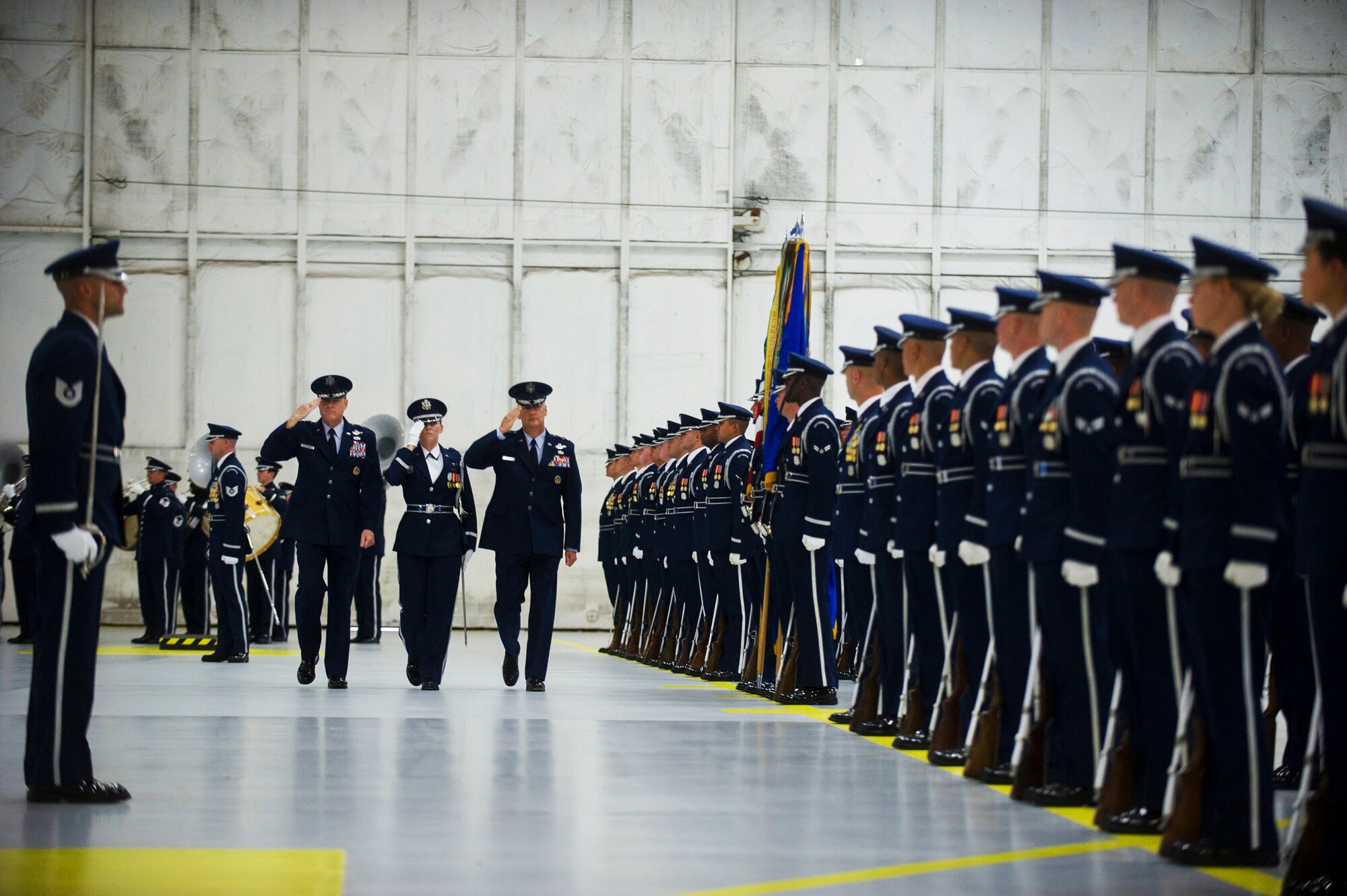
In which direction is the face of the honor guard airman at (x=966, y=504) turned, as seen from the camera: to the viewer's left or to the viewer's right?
to the viewer's left

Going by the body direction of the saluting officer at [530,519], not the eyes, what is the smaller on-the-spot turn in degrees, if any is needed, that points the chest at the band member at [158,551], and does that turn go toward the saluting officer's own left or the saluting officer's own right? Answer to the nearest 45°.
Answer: approximately 135° to the saluting officer's own right

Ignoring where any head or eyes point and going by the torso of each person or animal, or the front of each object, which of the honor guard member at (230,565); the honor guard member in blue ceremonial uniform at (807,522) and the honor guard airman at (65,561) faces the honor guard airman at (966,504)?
the honor guard airman at (65,561)

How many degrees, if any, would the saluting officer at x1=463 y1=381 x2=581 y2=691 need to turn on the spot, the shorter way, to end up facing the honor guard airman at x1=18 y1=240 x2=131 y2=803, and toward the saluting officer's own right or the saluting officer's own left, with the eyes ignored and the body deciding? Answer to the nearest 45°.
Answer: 0° — they already face them

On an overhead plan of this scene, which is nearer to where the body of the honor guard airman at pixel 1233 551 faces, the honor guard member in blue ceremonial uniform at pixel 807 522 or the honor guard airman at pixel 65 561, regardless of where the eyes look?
the honor guard airman

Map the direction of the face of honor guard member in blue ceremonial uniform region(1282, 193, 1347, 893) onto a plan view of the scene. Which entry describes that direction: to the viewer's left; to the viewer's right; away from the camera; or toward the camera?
to the viewer's left

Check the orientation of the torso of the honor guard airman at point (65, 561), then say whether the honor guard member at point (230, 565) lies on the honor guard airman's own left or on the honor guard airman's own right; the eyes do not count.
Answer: on the honor guard airman's own left

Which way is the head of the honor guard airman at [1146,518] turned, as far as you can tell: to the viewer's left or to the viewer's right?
to the viewer's left

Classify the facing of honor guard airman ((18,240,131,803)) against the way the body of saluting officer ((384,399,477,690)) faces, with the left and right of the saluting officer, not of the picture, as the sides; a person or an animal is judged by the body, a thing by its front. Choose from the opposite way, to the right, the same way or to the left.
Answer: to the left

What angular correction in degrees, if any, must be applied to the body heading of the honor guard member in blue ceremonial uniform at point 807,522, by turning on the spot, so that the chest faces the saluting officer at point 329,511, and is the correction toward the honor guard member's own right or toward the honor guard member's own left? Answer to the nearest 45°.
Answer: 0° — they already face them

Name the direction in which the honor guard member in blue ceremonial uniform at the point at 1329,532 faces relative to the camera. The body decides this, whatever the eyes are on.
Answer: to the viewer's left

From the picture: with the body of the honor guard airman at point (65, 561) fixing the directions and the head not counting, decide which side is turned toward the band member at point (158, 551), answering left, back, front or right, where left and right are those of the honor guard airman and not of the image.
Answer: left

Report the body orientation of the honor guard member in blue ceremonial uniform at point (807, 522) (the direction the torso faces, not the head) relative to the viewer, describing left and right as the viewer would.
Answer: facing to the left of the viewer

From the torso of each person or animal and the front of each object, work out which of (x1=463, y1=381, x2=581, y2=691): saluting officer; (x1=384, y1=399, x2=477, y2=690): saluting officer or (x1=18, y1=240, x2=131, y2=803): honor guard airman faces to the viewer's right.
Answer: the honor guard airman

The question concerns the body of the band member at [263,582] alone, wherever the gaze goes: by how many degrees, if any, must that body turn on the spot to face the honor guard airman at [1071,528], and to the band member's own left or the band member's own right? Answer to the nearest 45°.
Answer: approximately 45° to the band member's own left

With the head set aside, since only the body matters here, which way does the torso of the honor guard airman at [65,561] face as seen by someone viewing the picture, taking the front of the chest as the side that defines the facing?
to the viewer's right

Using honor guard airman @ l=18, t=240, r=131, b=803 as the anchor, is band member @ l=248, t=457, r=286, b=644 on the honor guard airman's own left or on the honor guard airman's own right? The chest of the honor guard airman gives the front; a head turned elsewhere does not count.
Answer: on the honor guard airman's own left

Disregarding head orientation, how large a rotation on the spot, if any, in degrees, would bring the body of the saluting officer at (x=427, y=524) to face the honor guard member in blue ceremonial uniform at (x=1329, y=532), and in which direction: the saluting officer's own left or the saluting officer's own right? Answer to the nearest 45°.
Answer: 0° — they already face them
